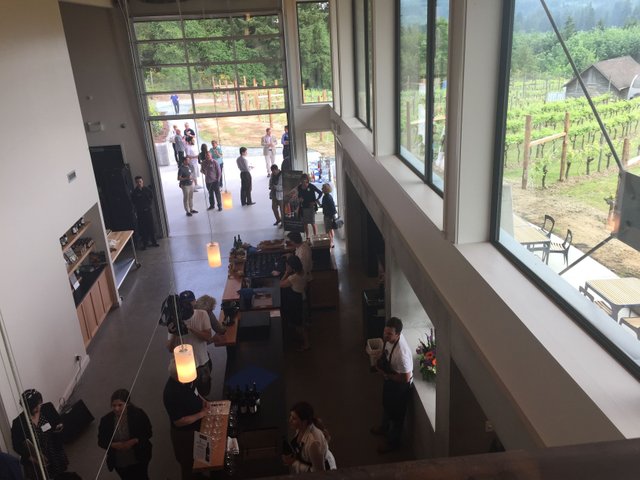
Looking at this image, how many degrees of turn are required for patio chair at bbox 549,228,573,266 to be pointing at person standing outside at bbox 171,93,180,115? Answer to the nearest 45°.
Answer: approximately 45° to its right

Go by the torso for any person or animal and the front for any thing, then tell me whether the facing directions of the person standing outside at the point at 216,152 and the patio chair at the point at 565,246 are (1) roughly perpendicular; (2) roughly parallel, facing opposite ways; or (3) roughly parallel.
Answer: roughly perpendicular

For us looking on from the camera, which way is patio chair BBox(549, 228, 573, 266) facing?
facing to the left of the viewer

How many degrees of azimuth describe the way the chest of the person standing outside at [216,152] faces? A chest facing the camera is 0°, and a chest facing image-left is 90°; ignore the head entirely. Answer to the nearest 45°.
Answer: approximately 45°
